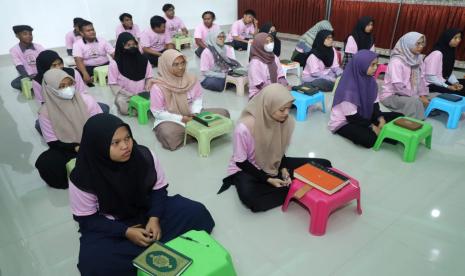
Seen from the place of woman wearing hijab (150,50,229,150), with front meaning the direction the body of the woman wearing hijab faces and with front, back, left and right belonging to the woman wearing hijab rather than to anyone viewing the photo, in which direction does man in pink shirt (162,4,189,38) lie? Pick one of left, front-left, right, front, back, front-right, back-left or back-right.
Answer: back-left

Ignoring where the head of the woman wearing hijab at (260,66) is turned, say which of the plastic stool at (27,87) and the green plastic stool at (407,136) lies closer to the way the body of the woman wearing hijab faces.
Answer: the green plastic stool

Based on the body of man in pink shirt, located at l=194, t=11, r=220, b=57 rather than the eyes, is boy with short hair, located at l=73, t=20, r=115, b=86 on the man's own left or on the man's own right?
on the man's own right

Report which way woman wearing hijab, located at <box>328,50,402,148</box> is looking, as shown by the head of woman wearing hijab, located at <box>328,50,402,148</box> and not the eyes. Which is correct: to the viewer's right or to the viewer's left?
to the viewer's right

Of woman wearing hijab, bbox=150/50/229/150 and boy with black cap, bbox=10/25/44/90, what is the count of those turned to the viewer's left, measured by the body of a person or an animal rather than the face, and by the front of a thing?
0

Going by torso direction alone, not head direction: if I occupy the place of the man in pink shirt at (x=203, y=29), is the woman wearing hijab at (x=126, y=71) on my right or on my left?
on my right
